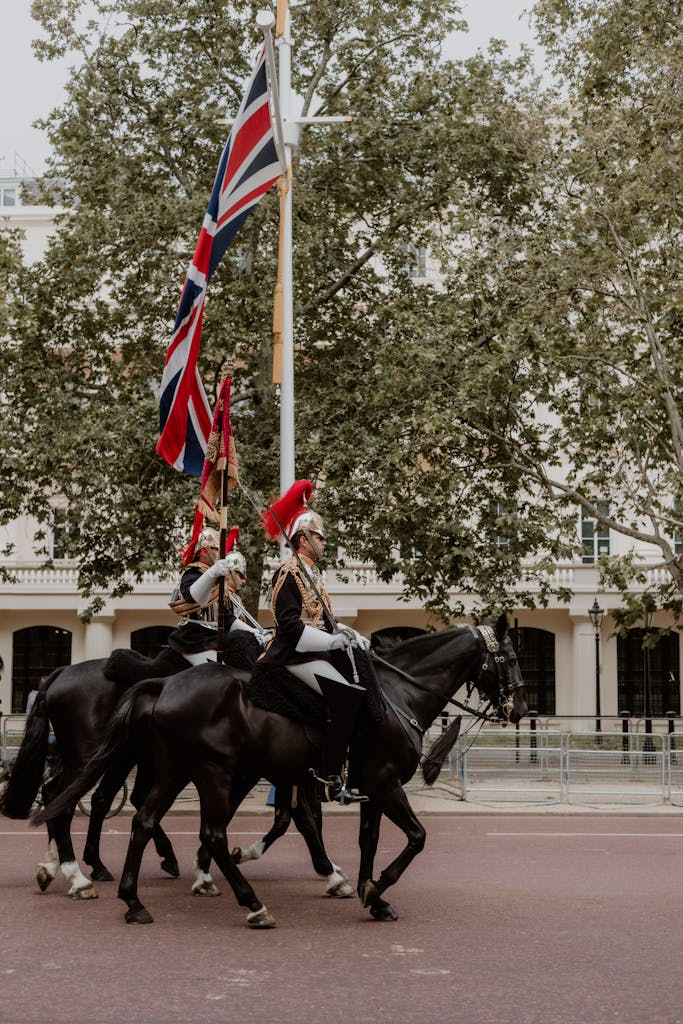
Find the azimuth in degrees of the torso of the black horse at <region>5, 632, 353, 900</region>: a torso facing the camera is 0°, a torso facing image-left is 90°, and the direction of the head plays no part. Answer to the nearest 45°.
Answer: approximately 270°

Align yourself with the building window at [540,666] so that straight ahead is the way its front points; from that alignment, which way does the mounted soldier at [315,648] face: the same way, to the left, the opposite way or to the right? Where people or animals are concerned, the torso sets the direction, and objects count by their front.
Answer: to the left

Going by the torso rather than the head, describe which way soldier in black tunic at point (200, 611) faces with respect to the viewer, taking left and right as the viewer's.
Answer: facing to the right of the viewer

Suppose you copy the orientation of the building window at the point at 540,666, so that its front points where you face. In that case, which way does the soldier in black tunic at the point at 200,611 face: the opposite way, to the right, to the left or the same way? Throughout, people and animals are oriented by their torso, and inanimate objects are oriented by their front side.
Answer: to the left

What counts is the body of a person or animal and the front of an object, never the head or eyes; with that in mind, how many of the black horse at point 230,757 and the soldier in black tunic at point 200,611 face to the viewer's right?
2

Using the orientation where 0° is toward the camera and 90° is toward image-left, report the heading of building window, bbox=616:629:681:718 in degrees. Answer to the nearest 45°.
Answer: approximately 0°

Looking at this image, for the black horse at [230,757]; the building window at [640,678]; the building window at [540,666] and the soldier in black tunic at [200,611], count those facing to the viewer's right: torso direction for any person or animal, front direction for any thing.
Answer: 2

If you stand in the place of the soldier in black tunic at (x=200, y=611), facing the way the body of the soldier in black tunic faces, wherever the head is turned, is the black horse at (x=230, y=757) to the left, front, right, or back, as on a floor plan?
right

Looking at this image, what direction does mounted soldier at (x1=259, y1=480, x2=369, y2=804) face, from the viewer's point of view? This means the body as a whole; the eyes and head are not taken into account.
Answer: to the viewer's right

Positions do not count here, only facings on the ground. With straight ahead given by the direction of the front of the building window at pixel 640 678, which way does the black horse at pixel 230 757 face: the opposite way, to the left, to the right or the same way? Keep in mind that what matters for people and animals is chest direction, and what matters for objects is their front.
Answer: to the left

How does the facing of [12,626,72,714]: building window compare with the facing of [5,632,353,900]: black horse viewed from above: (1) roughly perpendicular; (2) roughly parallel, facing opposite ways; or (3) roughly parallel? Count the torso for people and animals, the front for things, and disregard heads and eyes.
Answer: roughly perpendicular
